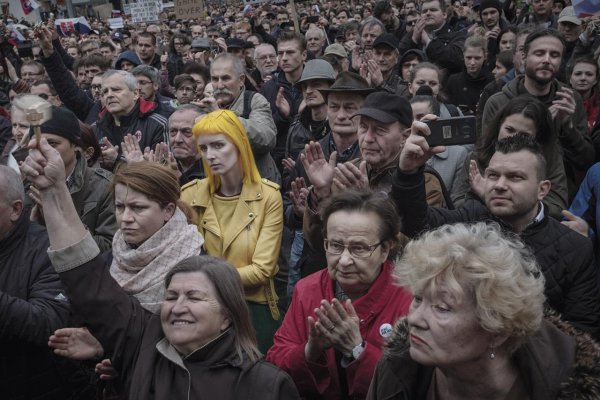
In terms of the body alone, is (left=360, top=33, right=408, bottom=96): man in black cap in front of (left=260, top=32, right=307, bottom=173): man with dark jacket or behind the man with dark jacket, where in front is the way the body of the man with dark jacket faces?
behind

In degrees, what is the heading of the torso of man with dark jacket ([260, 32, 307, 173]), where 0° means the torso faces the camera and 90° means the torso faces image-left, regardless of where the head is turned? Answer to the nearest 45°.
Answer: approximately 45°

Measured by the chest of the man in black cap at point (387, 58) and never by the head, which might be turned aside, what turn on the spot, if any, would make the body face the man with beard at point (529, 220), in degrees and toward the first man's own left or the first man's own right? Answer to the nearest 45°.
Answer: approximately 45° to the first man's own left

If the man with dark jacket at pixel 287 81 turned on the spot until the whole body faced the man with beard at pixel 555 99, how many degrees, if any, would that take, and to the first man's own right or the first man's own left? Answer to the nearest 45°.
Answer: approximately 90° to the first man's own left

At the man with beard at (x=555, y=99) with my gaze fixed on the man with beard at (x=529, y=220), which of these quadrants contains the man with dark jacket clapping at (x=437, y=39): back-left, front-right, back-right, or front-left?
back-right

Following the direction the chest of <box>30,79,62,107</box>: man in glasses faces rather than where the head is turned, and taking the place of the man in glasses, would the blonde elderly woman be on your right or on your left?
on your left

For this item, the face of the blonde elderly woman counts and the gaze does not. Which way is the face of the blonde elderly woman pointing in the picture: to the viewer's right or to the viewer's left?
to the viewer's left

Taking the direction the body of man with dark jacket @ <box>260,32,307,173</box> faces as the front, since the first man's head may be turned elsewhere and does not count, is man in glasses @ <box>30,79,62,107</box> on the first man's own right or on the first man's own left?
on the first man's own right

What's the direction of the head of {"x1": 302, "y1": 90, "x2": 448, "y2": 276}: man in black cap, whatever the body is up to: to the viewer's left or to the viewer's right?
to the viewer's left
